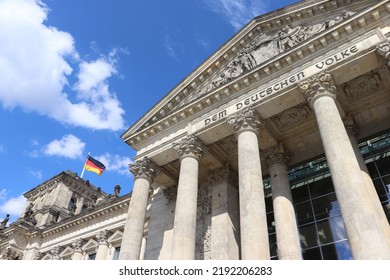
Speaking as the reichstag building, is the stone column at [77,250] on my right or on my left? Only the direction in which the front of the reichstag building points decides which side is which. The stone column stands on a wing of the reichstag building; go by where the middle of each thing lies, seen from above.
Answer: on my right

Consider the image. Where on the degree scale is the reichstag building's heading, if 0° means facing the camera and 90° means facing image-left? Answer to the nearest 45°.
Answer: approximately 45°

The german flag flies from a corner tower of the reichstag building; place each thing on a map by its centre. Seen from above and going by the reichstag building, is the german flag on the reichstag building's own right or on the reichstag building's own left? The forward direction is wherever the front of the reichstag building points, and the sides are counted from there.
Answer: on the reichstag building's own right
